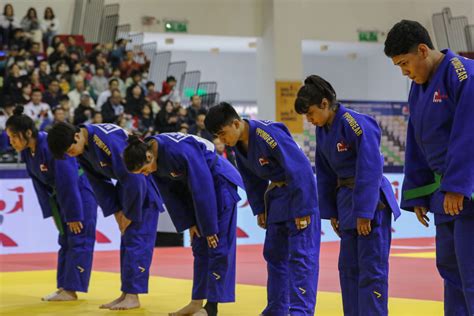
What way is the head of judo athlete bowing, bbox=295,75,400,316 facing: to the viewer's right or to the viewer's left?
to the viewer's left

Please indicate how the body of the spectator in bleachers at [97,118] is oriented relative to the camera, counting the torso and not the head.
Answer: toward the camera

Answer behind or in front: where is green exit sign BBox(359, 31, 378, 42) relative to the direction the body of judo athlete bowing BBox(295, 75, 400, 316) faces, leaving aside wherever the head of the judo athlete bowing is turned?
behind

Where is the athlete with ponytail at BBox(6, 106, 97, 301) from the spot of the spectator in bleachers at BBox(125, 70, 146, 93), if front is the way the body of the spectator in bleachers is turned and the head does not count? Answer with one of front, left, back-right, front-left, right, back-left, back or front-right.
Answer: front-right

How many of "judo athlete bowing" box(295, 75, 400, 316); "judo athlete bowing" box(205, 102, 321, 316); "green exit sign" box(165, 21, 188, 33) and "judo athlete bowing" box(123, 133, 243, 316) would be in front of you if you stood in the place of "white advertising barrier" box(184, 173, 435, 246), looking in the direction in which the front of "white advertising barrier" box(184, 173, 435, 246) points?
3

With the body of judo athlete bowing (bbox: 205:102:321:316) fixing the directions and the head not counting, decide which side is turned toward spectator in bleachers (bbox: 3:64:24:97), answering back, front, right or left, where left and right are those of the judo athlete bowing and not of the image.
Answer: right

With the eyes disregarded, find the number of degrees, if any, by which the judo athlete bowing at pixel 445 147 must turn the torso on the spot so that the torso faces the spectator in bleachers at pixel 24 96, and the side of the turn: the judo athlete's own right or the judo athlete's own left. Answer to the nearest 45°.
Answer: approximately 90° to the judo athlete's own right

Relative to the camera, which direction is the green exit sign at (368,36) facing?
toward the camera

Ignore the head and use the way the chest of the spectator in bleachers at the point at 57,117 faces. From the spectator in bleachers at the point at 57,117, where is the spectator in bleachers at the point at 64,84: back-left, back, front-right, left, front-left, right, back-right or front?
back-left

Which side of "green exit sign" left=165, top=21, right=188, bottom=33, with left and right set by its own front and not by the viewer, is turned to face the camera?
front
